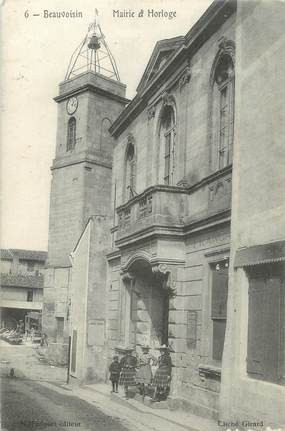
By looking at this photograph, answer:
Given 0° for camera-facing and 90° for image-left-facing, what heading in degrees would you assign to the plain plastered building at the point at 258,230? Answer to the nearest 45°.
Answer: approximately 45°

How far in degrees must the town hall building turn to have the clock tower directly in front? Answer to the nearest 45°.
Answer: approximately 135° to its right

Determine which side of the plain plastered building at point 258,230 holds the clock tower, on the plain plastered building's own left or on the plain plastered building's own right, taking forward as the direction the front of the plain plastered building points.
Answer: on the plain plastered building's own right

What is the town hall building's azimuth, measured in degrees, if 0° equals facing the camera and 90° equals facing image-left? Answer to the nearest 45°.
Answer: approximately 45°
